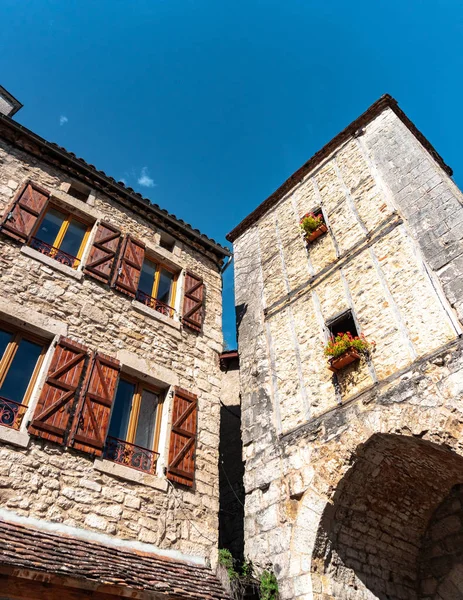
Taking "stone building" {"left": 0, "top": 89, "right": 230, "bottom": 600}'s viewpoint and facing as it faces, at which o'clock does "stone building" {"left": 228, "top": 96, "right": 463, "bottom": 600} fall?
"stone building" {"left": 228, "top": 96, "right": 463, "bottom": 600} is roughly at 11 o'clock from "stone building" {"left": 0, "top": 89, "right": 230, "bottom": 600}.

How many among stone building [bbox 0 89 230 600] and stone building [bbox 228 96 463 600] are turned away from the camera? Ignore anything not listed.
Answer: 0

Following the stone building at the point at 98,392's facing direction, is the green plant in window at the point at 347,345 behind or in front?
in front

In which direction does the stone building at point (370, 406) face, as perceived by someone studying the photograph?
facing the viewer and to the left of the viewer

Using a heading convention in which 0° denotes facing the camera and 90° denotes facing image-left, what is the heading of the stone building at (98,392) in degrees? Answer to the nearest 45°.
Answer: approximately 315°

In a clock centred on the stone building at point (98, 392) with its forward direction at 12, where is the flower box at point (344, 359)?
The flower box is roughly at 11 o'clock from the stone building.
